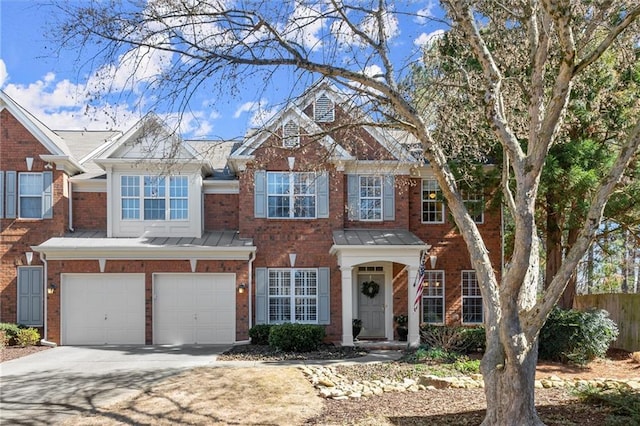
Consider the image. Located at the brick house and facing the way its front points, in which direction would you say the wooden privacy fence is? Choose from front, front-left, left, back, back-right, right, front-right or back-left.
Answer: left

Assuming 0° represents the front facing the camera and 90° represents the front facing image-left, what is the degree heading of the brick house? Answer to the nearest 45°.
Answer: approximately 0°

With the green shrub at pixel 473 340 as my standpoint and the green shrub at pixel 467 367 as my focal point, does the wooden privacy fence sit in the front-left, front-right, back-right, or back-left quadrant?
back-left

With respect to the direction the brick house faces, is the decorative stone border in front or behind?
in front
